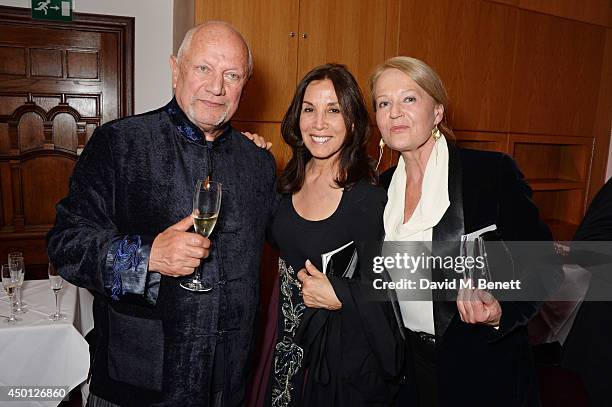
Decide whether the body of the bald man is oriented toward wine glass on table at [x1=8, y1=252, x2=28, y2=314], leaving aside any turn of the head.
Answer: no

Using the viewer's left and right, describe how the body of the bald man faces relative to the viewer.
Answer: facing the viewer and to the right of the viewer

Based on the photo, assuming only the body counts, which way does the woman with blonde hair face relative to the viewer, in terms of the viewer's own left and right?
facing the viewer and to the left of the viewer

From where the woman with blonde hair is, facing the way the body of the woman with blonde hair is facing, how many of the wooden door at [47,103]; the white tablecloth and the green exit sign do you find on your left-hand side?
0

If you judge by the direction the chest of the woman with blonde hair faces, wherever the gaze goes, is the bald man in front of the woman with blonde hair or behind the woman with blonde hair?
in front

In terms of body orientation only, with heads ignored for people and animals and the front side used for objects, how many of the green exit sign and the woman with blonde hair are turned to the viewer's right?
0

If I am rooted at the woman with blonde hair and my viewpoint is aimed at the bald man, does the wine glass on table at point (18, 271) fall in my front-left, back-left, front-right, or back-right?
front-right

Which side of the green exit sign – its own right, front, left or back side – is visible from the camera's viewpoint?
front

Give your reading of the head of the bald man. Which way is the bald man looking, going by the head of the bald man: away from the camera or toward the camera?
toward the camera

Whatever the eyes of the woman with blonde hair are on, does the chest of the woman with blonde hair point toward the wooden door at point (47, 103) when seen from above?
no

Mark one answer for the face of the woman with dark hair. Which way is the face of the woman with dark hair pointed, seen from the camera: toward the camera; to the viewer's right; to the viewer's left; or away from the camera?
toward the camera

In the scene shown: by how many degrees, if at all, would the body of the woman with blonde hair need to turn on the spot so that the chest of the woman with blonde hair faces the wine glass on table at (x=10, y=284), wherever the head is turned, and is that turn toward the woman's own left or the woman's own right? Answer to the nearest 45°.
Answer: approximately 45° to the woman's own right

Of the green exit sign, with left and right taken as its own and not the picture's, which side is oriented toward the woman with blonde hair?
front

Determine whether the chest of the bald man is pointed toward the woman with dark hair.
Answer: no
